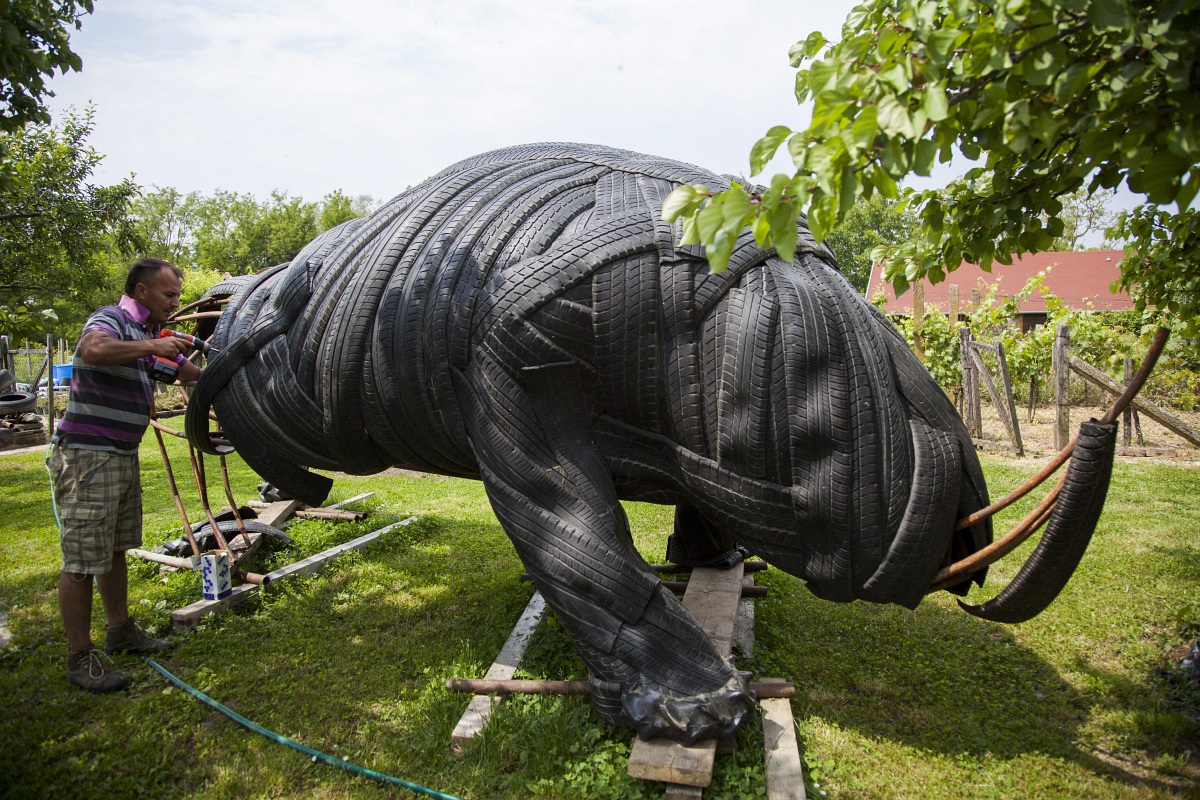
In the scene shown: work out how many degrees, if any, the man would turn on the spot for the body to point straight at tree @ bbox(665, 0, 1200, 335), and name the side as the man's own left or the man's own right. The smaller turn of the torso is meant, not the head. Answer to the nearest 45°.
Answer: approximately 45° to the man's own right

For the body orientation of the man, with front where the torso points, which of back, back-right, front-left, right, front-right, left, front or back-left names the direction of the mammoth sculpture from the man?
front-right

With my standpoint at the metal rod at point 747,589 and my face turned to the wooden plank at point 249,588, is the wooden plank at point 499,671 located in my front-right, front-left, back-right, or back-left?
front-left

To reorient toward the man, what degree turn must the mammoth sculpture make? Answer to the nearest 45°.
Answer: approximately 180°

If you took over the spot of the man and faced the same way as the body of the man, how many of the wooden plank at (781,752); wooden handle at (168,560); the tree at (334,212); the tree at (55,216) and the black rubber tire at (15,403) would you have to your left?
4

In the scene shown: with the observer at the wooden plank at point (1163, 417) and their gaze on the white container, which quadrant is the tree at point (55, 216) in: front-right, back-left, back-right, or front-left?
front-right

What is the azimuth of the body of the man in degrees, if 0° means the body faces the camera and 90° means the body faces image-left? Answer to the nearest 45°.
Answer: approximately 270°

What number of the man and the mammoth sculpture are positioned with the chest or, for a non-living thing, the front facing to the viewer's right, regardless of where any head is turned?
2

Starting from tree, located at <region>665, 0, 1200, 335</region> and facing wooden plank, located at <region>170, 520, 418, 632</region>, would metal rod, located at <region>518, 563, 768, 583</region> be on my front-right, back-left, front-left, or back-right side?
front-right

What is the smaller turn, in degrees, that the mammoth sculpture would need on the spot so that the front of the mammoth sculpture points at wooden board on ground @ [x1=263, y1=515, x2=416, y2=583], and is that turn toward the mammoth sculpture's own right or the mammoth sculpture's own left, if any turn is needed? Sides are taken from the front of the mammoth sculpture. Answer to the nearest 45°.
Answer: approximately 135° to the mammoth sculpture's own left

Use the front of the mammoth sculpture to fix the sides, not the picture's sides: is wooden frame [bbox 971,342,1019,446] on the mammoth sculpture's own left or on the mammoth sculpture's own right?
on the mammoth sculpture's own left

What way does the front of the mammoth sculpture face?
to the viewer's right

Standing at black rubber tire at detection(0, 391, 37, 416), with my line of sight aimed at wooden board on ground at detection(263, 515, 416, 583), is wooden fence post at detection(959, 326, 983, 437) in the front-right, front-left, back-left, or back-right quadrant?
front-left

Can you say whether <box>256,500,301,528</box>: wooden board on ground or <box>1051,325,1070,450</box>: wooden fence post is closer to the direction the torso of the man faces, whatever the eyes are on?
the wooden fence post
